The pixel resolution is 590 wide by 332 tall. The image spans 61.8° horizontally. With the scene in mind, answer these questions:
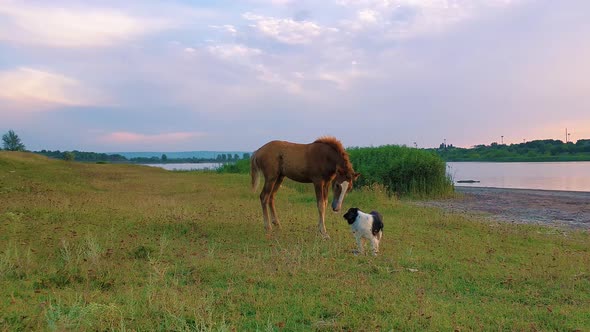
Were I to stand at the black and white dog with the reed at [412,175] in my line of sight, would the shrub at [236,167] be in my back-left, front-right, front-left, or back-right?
front-left

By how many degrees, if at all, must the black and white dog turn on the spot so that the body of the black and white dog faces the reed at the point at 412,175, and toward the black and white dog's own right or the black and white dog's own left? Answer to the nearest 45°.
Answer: approximately 135° to the black and white dog's own right

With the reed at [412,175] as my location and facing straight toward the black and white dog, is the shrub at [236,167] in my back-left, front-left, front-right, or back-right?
back-right

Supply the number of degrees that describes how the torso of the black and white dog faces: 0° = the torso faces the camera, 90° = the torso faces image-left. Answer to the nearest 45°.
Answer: approximately 45°

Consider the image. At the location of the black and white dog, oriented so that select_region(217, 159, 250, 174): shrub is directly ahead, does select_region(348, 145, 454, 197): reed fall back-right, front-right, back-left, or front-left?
front-right

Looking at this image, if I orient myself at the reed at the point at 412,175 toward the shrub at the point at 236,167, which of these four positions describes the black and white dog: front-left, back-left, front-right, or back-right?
back-left

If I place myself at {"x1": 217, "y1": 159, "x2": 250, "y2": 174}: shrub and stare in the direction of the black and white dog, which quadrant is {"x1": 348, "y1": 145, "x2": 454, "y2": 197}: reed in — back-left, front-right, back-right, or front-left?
front-left

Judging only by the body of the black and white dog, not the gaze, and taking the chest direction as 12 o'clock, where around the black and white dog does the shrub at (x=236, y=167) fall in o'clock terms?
The shrub is roughly at 4 o'clock from the black and white dog.
